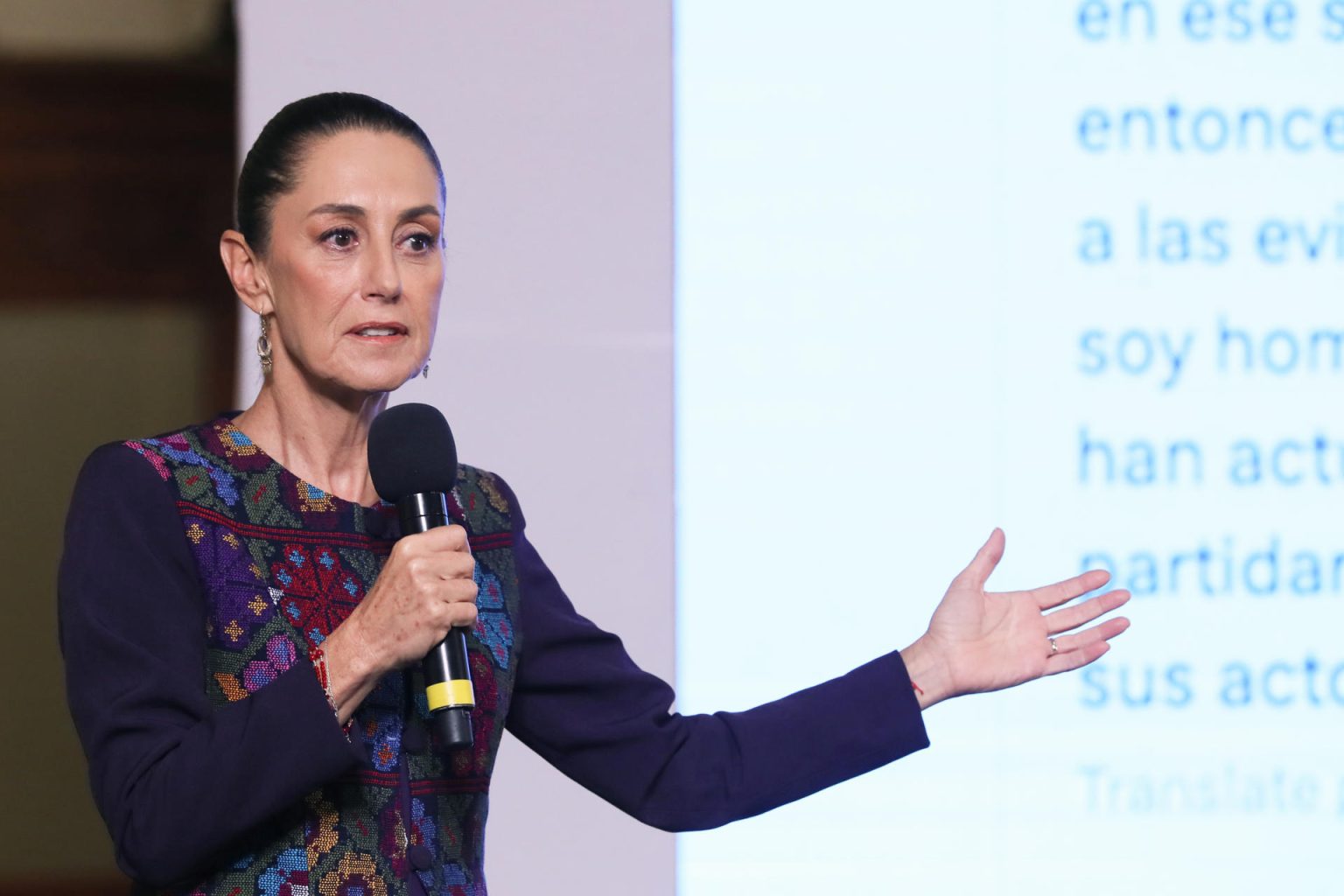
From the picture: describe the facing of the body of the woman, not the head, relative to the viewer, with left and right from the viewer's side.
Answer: facing the viewer and to the right of the viewer

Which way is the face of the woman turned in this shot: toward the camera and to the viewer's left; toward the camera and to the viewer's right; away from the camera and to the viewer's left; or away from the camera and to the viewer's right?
toward the camera and to the viewer's right
